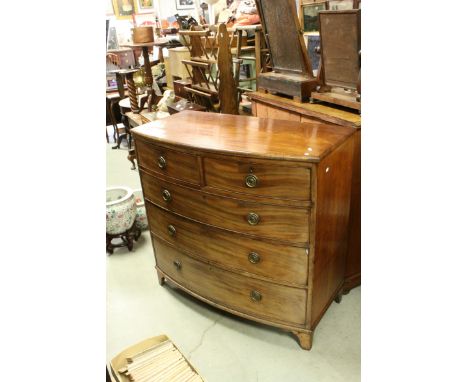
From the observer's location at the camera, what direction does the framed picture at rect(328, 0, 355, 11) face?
facing the viewer

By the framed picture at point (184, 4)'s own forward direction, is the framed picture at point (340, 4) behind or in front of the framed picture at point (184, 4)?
in front

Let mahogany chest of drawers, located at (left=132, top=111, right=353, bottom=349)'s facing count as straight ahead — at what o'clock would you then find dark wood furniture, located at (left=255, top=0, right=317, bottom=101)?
The dark wood furniture is roughly at 5 o'clock from the mahogany chest of drawers.

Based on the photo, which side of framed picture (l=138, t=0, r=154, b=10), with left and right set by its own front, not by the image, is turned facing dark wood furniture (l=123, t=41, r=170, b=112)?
front

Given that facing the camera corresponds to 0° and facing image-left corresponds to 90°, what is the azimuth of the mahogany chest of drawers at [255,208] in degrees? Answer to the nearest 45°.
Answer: approximately 45°

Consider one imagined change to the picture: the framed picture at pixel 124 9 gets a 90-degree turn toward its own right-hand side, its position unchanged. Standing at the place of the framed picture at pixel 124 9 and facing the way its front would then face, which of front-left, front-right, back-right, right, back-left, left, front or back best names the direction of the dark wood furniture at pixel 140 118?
left

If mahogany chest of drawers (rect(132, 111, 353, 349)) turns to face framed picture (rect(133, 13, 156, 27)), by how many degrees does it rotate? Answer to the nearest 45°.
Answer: approximately 135° to its right

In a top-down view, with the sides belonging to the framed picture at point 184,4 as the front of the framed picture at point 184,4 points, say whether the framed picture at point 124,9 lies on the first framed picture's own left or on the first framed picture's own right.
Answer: on the first framed picture's own right

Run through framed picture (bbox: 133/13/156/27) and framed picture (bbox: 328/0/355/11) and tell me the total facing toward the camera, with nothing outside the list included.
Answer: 2
